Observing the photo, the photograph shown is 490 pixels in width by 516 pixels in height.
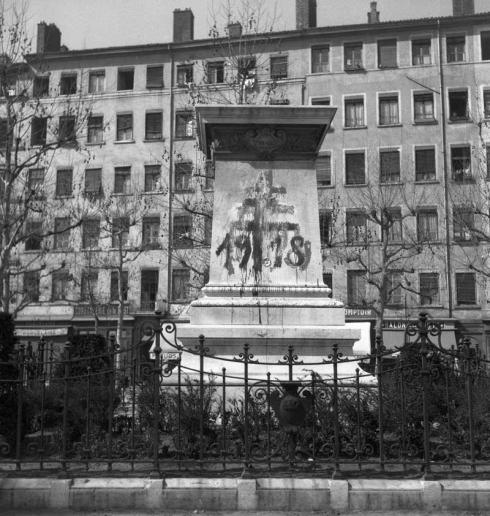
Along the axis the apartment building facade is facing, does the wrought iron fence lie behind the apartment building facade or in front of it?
in front

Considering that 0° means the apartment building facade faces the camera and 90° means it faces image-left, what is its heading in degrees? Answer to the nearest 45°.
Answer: approximately 0°
